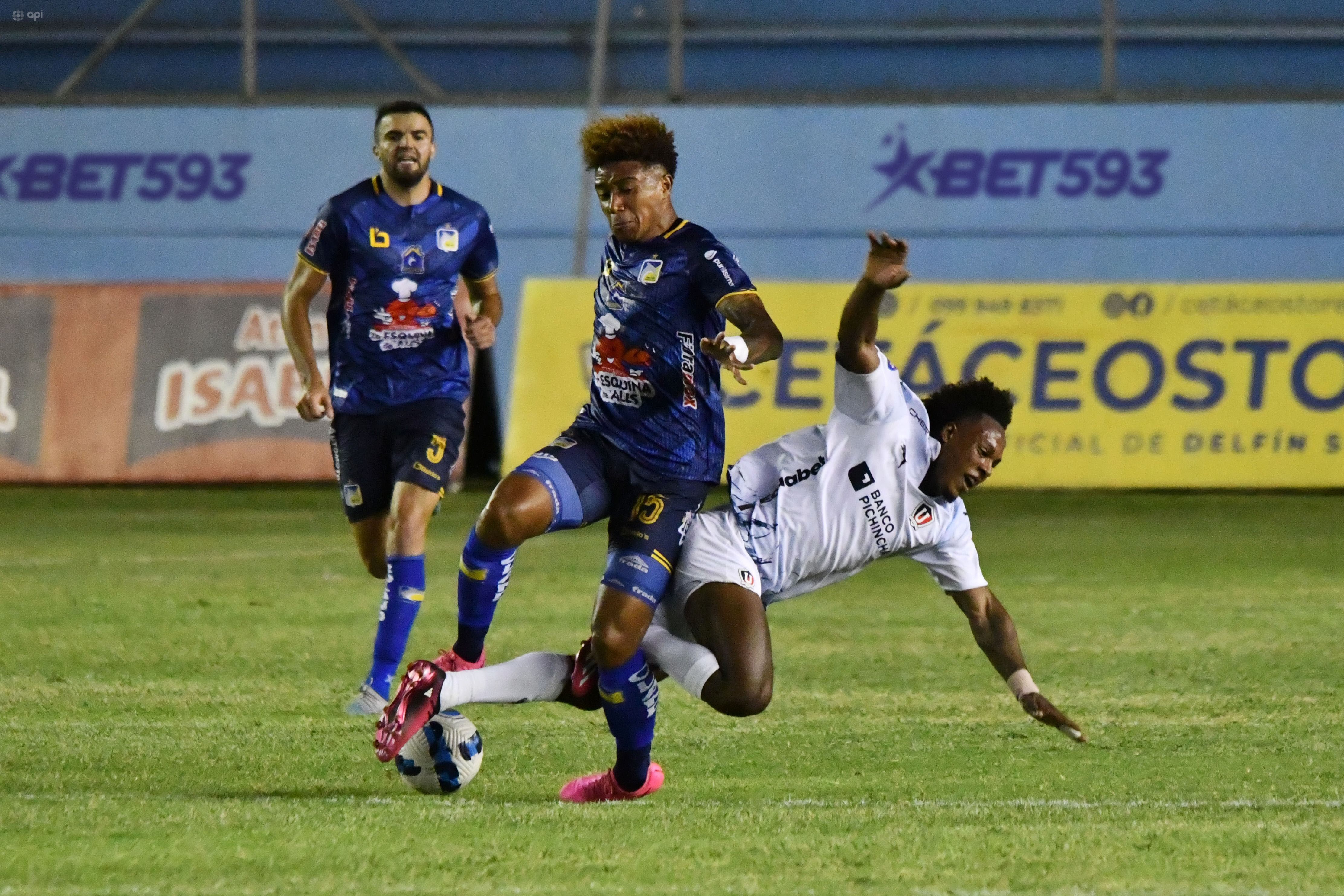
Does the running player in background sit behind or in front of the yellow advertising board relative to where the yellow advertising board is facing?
in front

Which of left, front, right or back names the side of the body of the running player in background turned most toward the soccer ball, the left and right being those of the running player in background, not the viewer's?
front

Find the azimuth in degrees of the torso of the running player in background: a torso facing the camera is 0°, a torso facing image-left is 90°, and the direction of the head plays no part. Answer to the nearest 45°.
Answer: approximately 0°

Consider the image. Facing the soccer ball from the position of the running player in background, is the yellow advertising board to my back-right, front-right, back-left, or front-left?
back-left

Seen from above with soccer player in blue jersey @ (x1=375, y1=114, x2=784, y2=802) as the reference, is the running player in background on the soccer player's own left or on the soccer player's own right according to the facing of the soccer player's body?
on the soccer player's own right

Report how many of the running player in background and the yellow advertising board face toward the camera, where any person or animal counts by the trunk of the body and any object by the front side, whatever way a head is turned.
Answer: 2

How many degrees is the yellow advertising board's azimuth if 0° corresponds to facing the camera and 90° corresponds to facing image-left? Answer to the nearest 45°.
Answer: approximately 0°
